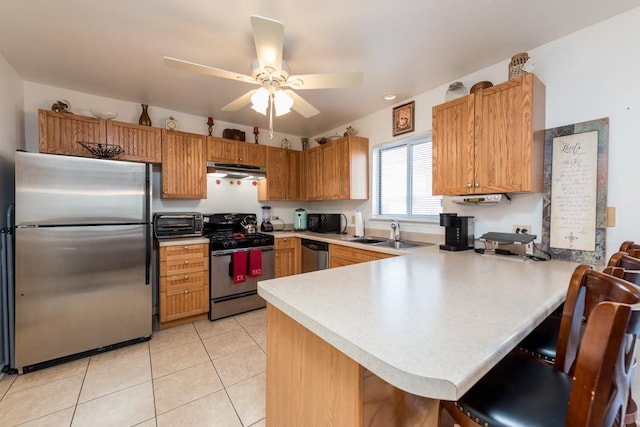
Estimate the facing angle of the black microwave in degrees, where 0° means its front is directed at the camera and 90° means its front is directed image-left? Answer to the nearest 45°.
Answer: approximately 45°

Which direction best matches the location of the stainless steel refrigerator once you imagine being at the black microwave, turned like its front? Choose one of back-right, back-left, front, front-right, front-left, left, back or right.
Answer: front

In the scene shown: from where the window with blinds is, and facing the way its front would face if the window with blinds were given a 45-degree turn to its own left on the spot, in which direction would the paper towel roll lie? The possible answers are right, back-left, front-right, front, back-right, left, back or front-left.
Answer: right

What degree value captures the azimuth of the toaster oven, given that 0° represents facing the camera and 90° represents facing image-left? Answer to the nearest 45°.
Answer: approximately 0°

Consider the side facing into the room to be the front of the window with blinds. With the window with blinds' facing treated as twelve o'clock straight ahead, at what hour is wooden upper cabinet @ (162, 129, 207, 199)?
The wooden upper cabinet is roughly at 1 o'clock from the window with blinds.

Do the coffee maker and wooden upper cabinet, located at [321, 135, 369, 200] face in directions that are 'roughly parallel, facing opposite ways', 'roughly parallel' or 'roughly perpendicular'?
roughly parallel

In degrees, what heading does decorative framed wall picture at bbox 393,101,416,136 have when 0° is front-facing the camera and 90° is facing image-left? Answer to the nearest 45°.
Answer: approximately 45°

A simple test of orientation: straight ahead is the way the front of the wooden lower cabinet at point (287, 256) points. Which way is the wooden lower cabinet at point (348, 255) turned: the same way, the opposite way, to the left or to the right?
to the right

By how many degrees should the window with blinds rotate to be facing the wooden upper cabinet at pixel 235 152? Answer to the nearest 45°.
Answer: approximately 45° to its right

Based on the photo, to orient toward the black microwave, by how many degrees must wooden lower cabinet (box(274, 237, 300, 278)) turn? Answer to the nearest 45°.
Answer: approximately 45° to its left

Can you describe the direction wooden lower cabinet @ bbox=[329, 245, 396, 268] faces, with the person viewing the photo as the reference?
facing the viewer and to the left of the viewer

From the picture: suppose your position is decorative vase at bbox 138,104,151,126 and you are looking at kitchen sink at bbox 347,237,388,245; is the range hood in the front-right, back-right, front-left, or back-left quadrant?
front-left

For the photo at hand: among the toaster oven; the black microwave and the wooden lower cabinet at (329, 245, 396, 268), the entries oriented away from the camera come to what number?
0

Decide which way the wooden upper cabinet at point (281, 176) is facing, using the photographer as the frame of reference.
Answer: facing the viewer and to the right of the viewer

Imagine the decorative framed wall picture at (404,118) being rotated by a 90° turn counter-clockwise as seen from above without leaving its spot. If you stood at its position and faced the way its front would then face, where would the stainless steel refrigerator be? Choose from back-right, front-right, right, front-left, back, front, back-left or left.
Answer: right

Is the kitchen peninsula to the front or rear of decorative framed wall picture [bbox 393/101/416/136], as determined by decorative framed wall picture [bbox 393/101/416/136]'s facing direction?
to the front
